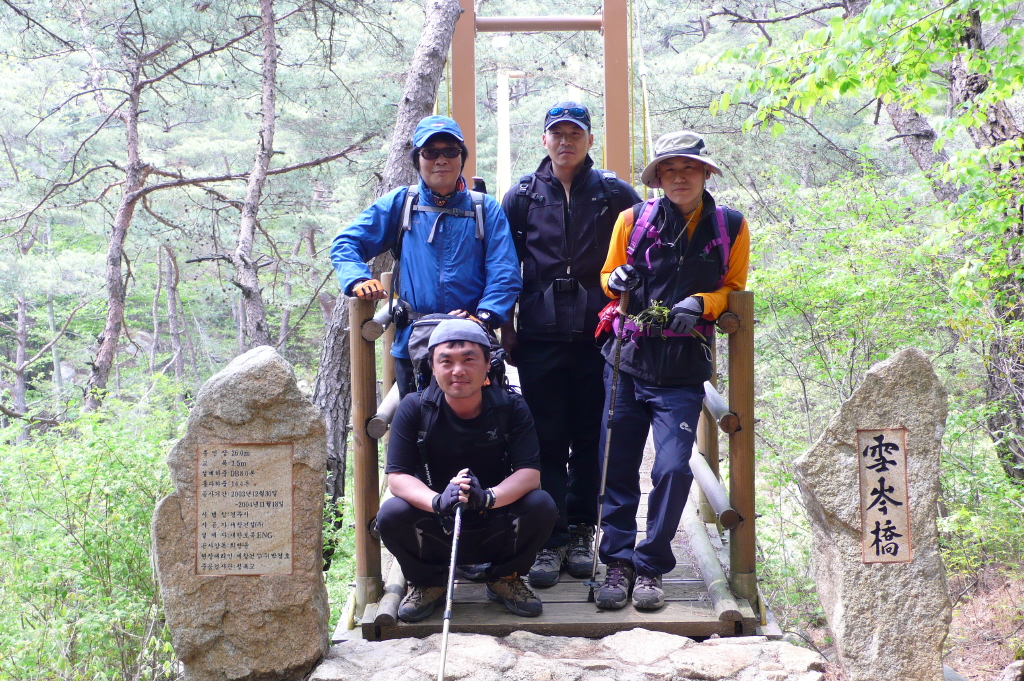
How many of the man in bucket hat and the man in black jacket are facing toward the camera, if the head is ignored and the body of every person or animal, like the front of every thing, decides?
2

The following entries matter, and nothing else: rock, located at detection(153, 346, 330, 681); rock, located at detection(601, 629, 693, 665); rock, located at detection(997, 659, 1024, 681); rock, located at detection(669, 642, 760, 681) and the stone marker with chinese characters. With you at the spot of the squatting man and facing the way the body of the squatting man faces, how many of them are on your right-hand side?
1

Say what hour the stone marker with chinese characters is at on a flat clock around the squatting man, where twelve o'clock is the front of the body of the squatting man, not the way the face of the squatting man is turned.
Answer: The stone marker with chinese characters is roughly at 9 o'clock from the squatting man.

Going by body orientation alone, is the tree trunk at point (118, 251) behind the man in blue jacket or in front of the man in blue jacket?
behind

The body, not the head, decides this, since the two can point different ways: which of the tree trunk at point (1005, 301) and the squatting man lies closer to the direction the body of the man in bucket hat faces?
the squatting man

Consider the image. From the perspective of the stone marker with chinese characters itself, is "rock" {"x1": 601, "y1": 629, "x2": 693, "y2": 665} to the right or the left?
on its right

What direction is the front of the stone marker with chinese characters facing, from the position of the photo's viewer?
facing the viewer

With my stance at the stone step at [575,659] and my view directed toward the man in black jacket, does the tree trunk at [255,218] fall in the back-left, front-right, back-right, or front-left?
front-left

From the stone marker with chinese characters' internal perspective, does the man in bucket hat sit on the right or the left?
on its right

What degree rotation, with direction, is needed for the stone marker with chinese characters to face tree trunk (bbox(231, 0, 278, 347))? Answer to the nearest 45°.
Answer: approximately 135° to its right

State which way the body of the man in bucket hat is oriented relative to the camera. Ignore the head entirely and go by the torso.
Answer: toward the camera

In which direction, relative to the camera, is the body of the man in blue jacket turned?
toward the camera

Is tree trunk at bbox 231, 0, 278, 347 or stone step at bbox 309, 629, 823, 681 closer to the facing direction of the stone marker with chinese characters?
the stone step
